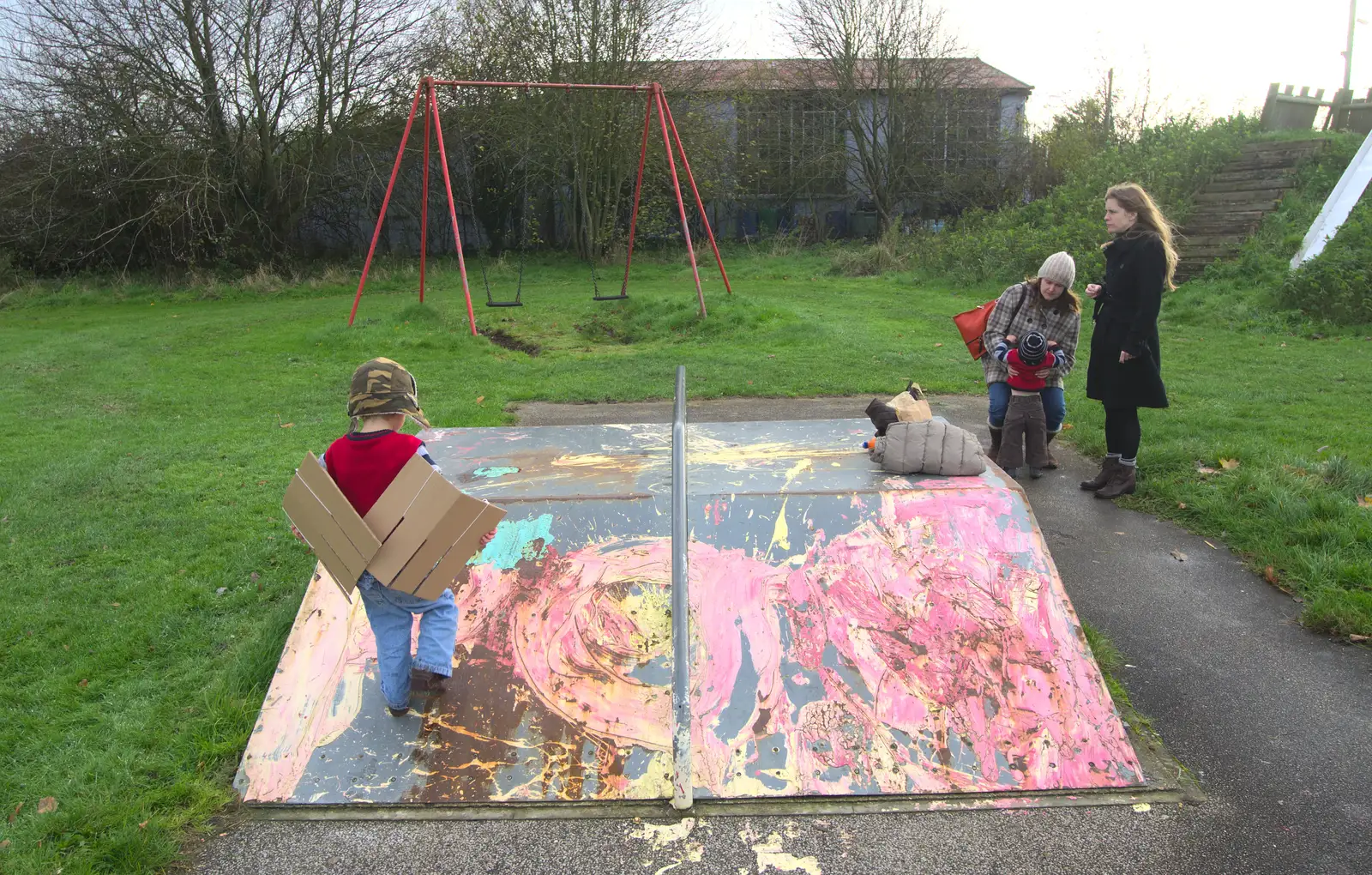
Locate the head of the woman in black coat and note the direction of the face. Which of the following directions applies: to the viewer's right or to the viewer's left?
to the viewer's left

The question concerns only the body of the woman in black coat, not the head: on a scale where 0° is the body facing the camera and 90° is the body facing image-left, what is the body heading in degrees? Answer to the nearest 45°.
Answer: approximately 90°

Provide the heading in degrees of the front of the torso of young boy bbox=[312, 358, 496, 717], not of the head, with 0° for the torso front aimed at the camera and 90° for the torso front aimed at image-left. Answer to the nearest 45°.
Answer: approximately 225°

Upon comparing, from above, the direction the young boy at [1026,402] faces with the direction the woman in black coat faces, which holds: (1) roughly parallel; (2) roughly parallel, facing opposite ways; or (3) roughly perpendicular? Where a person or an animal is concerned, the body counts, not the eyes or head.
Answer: roughly perpendicular

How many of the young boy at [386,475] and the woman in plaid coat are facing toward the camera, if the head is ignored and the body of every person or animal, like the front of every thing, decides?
1

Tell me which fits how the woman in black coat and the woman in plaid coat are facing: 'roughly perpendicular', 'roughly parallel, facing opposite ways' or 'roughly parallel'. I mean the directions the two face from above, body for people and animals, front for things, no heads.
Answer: roughly perpendicular
